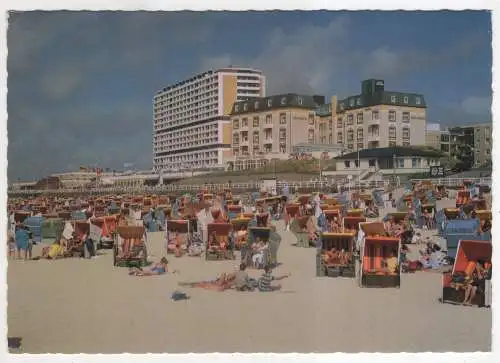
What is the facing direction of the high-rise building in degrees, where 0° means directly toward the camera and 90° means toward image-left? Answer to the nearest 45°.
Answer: approximately 45°

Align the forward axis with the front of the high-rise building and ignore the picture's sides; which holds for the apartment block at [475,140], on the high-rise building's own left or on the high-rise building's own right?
on the high-rise building's own left

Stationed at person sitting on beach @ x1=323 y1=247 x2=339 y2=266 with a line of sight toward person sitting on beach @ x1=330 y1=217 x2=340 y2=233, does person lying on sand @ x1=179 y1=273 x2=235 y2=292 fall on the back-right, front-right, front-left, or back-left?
back-left

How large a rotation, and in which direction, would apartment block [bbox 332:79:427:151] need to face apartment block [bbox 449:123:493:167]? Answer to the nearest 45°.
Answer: approximately 135° to its left

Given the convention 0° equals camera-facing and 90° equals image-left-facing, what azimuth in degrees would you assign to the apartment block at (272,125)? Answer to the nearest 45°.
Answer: approximately 45°

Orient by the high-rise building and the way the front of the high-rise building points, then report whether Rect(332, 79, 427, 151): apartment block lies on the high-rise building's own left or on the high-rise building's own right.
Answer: on the high-rise building's own left

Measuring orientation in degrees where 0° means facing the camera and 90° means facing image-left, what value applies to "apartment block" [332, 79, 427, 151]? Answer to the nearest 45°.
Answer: approximately 45°
